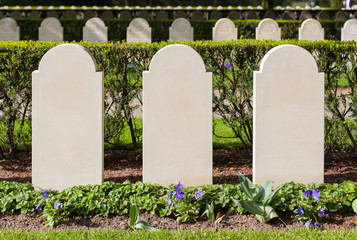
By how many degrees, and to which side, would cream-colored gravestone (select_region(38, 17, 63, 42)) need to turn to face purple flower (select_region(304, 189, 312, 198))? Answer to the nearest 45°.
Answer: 0° — it already faces it

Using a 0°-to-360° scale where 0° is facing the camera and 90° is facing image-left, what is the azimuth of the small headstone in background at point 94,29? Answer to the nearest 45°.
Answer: approximately 0°

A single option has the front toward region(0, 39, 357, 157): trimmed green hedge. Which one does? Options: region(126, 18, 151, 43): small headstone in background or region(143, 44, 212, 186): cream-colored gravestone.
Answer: the small headstone in background

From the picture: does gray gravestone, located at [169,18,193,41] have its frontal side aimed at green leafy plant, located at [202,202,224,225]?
yes

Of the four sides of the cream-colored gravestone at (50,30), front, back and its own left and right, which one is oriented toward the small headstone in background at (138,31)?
left

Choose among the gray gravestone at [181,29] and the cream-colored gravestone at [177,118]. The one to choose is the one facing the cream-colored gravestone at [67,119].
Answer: the gray gravestone at [181,29]

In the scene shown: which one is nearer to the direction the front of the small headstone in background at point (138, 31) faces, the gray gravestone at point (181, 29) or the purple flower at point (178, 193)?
the purple flower

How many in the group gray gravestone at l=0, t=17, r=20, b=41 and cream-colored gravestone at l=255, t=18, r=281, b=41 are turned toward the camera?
2

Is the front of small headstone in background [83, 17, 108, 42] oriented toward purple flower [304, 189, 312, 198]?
yes

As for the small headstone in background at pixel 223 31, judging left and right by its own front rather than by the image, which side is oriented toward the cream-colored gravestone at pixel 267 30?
left

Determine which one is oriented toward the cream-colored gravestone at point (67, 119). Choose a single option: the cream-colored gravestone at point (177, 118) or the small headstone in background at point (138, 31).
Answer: the small headstone in background
